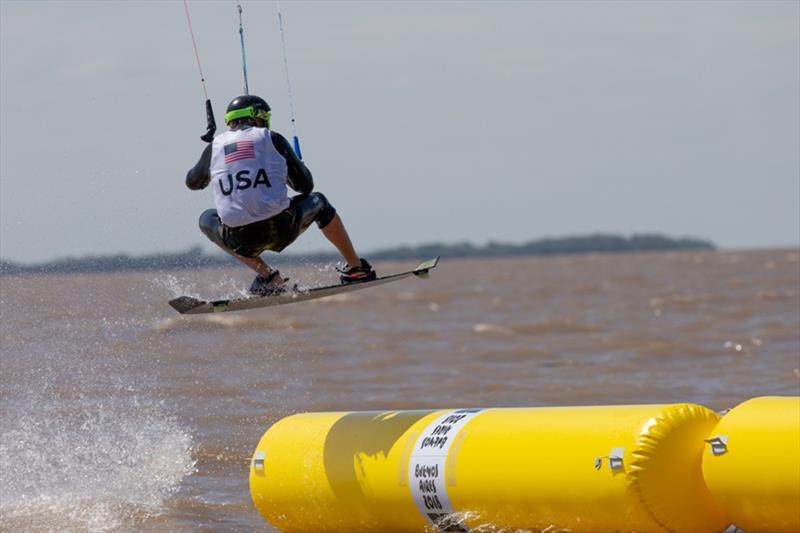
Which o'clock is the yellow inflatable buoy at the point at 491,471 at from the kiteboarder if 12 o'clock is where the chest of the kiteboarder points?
The yellow inflatable buoy is roughly at 5 o'clock from the kiteboarder.

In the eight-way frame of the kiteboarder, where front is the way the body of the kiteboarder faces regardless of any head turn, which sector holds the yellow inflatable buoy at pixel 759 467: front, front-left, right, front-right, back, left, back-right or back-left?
back-right

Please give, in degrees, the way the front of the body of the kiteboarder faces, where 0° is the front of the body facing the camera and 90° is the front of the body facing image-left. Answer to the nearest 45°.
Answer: approximately 180°
